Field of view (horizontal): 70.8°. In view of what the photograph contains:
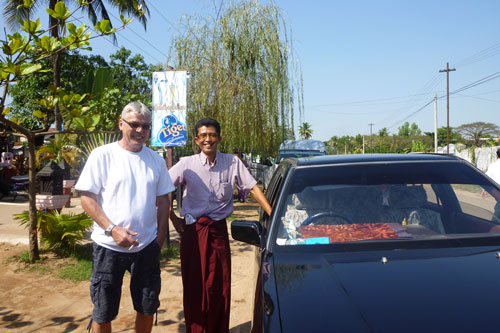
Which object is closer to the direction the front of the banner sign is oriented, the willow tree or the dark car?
the dark car

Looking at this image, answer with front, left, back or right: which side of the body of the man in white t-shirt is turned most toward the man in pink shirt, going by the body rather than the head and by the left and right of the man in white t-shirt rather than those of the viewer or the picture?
left

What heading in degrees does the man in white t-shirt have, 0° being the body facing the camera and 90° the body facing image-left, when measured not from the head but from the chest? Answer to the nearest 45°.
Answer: approximately 315°

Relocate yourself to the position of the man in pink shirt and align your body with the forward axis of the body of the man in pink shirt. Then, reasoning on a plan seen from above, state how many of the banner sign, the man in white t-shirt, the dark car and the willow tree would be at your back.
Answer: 2

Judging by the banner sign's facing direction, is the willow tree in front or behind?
behind

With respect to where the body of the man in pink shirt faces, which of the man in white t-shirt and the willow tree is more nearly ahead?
the man in white t-shirt

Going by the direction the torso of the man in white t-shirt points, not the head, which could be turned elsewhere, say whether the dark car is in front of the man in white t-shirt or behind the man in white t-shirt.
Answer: in front

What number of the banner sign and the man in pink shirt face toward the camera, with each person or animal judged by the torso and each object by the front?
2

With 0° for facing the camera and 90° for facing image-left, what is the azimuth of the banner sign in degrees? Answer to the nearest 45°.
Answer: approximately 0°

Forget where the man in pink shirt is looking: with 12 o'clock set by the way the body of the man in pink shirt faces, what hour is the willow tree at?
The willow tree is roughly at 6 o'clock from the man in pink shirt.
